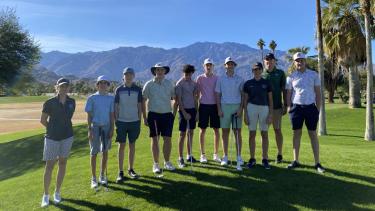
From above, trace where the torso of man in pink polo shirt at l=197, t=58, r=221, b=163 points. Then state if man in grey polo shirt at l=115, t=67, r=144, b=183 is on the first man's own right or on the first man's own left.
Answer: on the first man's own right

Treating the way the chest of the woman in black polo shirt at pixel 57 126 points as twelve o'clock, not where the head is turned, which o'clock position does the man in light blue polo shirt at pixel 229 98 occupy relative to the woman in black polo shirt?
The man in light blue polo shirt is roughly at 9 o'clock from the woman in black polo shirt.

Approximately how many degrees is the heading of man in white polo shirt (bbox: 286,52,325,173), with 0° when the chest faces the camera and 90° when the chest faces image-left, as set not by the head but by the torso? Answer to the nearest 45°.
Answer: approximately 0°

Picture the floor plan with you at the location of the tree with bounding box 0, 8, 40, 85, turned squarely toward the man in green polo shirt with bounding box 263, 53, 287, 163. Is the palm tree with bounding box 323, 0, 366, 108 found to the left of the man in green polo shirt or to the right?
left
